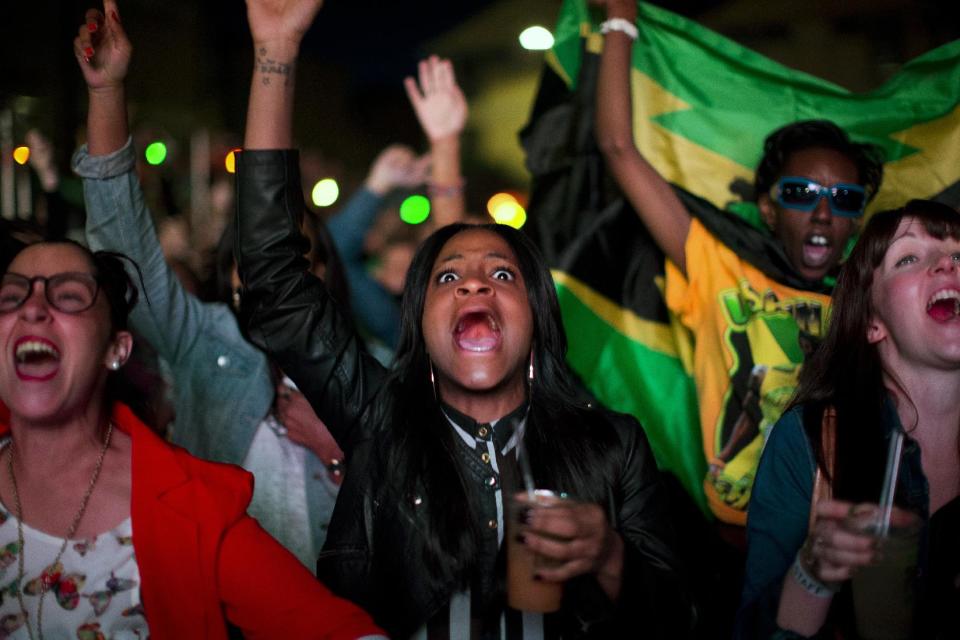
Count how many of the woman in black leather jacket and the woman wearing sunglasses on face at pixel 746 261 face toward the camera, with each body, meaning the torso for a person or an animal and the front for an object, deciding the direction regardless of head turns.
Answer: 2

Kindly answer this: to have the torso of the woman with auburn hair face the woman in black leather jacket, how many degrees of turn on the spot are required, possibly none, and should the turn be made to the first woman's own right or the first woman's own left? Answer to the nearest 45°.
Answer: approximately 135° to the first woman's own right

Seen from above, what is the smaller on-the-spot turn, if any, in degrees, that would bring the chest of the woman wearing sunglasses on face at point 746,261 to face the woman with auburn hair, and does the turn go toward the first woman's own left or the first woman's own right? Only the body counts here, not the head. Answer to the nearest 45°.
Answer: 0° — they already face them

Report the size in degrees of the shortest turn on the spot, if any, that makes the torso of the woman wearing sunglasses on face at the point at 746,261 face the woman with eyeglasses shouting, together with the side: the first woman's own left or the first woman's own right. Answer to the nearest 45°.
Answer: approximately 45° to the first woman's own right

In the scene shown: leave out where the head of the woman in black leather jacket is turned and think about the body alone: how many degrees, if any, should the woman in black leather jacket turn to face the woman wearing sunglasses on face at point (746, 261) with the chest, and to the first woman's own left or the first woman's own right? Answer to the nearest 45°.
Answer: approximately 135° to the first woman's own left

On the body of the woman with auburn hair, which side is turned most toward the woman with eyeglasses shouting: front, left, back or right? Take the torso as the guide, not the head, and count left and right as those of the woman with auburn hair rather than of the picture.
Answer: right

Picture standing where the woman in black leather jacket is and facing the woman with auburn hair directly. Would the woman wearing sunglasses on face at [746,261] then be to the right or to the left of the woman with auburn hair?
left

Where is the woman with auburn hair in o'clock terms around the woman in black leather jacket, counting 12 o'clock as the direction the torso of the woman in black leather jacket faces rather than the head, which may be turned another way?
The woman with auburn hair is roughly at 9 o'clock from the woman in black leather jacket.

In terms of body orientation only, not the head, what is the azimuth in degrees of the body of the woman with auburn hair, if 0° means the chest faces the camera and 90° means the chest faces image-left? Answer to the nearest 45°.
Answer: approximately 315°

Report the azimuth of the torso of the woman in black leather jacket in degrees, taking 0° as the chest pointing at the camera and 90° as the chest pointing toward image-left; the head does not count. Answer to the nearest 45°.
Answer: approximately 0°
